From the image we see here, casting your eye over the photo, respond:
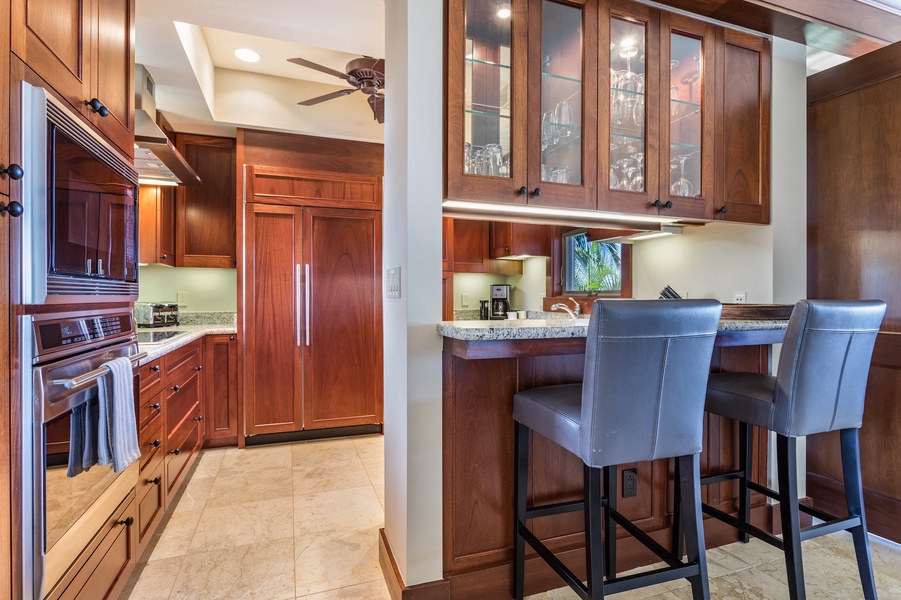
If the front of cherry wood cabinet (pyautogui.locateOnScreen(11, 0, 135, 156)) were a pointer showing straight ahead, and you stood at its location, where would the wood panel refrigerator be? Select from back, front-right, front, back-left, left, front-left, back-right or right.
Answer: left

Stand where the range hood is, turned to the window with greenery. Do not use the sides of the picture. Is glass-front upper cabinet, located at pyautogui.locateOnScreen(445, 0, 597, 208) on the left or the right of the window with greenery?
right

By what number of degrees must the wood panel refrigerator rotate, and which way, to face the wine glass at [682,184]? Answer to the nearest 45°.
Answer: approximately 45° to its left

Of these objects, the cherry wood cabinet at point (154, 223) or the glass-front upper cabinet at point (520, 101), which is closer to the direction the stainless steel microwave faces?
the glass-front upper cabinet

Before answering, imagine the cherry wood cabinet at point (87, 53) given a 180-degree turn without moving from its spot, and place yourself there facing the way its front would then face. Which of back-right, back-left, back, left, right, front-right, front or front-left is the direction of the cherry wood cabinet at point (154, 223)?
front-right

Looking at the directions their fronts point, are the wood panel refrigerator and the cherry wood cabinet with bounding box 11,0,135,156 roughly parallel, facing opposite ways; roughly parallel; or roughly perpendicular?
roughly perpendicular

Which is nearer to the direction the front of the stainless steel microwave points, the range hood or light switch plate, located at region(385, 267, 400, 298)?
the light switch plate

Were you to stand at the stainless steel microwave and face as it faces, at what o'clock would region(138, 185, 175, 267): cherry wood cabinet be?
The cherry wood cabinet is roughly at 8 o'clock from the stainless steel microwave.

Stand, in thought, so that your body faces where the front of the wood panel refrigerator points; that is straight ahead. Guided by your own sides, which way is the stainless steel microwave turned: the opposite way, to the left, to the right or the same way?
to the left

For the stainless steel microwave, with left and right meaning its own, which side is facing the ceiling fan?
left

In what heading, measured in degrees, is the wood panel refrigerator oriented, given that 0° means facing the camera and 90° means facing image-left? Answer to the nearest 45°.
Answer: approximately 0°

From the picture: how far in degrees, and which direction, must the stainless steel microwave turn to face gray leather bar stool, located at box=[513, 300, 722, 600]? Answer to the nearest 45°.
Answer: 0° — it already faces it
